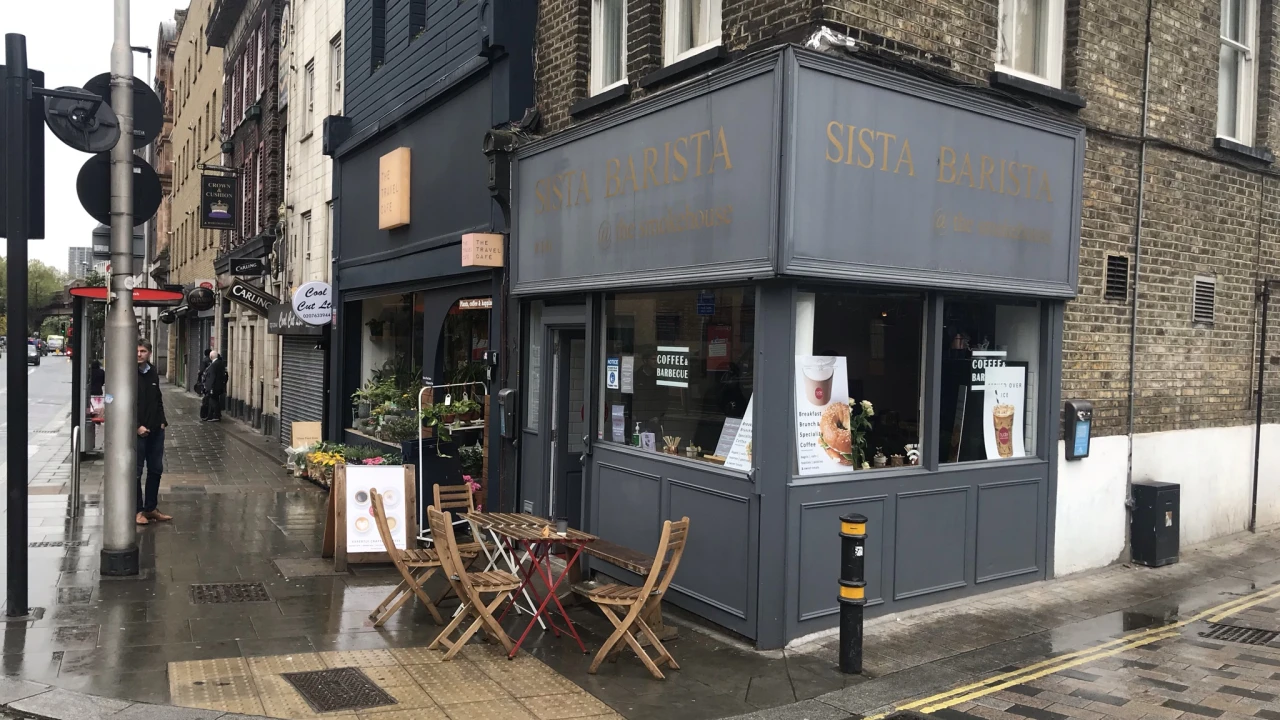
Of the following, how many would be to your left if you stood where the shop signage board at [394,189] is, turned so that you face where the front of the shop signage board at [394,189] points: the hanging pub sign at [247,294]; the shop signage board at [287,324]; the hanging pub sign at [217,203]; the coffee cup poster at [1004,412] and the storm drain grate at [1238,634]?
2

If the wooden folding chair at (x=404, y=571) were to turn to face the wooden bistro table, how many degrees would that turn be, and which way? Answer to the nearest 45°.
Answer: approximately 45° to its right

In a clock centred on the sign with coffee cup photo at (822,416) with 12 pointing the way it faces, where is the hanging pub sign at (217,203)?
The hanging pub sign is roughly at 6 o'clock from the sign with coffee cup photo.

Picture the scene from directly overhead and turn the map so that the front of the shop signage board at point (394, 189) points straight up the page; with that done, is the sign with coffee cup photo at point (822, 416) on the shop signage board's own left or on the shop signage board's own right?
on the shop signage board's own left

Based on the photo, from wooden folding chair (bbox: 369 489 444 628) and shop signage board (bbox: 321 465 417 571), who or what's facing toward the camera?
the shop signage board

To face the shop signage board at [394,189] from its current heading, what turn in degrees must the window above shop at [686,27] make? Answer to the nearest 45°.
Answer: approximately 90° to its right

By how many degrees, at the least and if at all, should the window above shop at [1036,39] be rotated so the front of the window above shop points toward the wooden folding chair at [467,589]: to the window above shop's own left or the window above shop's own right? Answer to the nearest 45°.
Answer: approximately 90° to the window above shop's own right

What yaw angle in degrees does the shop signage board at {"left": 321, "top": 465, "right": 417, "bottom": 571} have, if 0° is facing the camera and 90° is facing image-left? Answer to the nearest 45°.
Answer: approximately 0°

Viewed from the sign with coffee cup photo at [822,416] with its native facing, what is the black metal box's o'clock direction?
The black metal box is roughly at 9 o'clock from the sign with coffee cup photo.

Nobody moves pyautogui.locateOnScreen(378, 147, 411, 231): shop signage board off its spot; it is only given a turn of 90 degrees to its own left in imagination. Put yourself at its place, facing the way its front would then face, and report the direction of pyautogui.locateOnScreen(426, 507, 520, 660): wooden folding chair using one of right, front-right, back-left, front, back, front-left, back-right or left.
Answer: front-right

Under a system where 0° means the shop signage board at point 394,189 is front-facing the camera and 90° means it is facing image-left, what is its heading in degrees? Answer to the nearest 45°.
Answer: approximately 45°

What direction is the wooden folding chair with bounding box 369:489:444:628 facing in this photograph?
to the viewer's right

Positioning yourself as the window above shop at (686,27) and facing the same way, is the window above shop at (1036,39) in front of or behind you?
behind
